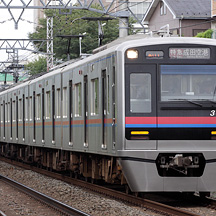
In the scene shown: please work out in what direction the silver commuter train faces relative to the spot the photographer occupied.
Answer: facing the viewer and to the right of the viewer
